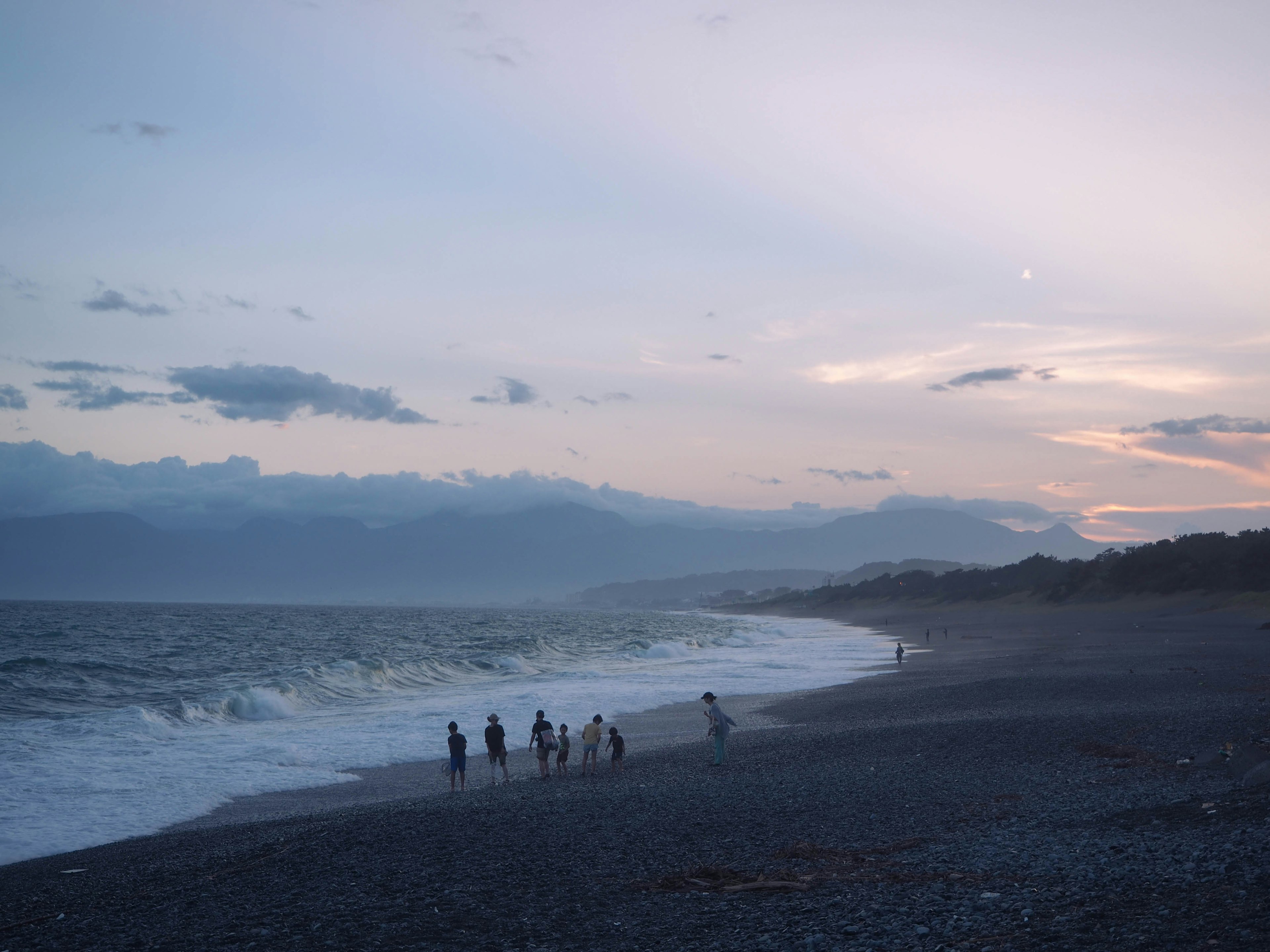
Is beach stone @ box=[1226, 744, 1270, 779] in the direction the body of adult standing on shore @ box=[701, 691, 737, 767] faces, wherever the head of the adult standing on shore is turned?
no

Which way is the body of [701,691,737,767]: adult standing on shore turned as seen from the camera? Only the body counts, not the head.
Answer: to the viewer's left

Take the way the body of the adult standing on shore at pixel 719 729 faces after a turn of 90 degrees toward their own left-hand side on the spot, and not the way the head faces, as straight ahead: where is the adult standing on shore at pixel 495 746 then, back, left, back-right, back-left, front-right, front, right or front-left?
right

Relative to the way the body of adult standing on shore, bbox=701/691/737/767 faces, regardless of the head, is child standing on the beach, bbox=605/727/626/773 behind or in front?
in front

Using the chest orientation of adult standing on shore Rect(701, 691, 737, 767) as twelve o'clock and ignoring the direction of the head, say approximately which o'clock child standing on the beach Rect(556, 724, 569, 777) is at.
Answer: The child standing on the beach is roughly at 12 o'clock from the adult standing on shore.

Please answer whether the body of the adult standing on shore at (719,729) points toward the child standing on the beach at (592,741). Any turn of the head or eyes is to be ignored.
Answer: yes

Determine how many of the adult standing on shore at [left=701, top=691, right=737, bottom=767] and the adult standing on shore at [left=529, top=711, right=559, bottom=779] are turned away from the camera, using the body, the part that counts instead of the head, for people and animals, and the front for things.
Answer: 1

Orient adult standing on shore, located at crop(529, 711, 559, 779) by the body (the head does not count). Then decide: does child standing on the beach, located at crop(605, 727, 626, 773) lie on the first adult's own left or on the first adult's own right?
on the first adult's own right

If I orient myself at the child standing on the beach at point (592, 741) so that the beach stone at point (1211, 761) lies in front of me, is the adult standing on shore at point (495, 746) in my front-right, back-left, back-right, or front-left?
back-right

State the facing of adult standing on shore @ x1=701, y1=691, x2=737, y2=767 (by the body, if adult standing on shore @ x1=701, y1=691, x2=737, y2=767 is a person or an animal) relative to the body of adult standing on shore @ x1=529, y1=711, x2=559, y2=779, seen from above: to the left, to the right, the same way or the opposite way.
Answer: to the left

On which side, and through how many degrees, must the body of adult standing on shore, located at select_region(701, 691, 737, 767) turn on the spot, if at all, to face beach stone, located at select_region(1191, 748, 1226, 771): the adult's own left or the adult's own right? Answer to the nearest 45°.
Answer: approximately 135° to the adult's own left

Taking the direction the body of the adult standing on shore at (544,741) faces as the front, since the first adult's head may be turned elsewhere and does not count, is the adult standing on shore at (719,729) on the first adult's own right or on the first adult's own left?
on the first adult's own right

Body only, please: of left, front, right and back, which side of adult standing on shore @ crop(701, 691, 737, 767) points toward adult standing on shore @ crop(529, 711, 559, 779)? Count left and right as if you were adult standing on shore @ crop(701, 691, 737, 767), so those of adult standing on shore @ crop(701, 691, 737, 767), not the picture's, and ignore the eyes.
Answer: front

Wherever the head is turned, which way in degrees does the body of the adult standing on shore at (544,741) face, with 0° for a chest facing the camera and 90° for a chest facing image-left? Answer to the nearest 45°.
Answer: approximately 180°
